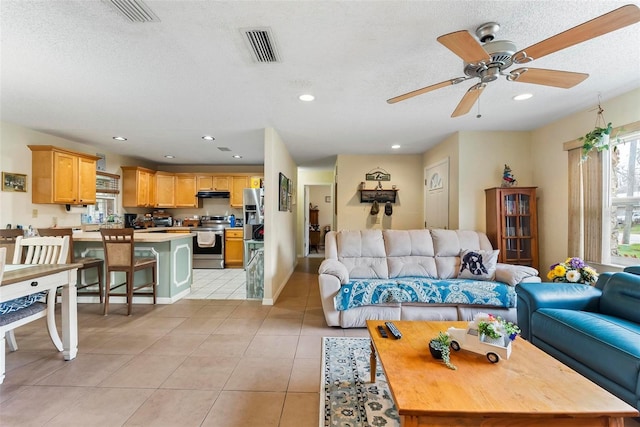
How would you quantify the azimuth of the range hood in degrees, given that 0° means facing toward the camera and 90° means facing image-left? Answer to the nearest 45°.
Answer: approximately 0°

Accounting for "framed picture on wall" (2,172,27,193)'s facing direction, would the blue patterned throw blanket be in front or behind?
in front

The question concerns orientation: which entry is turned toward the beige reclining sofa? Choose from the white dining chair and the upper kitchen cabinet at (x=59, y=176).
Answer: the upper kitchen cabinet

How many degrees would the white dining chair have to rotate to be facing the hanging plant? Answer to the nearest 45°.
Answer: approximately 90° to its left

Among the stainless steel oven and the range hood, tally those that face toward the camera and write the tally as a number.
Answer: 2

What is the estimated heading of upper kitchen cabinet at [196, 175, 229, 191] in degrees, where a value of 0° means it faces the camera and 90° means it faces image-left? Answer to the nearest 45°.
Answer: approximately 0°

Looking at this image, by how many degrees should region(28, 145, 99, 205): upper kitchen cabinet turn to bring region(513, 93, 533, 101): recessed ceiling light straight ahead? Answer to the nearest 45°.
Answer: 0° — it already faces it

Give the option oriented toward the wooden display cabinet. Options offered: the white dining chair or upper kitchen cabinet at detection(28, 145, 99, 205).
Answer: the upper kitchen cabinet

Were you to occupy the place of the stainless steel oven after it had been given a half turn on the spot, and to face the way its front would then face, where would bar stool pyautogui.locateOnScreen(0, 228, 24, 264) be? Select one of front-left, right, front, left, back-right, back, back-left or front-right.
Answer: back-left

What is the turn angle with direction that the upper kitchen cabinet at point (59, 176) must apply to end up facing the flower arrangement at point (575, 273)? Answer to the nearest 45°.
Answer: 0° — it already faces it

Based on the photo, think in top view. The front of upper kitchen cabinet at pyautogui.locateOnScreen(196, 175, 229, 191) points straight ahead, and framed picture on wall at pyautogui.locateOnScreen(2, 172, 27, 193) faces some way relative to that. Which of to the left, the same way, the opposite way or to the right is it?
to the left

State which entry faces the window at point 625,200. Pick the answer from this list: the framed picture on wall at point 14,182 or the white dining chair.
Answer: the framed picture on wall
